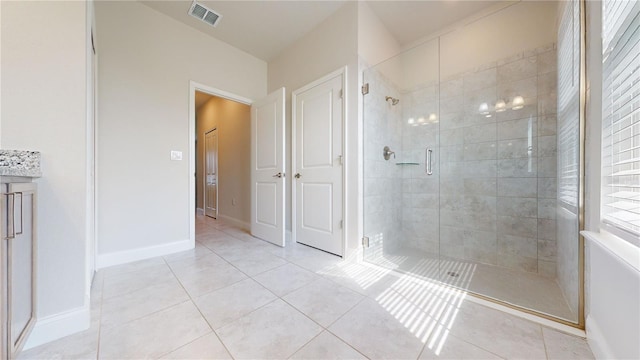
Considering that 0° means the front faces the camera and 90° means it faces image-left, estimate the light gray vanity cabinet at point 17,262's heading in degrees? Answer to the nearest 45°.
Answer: approximately 270°

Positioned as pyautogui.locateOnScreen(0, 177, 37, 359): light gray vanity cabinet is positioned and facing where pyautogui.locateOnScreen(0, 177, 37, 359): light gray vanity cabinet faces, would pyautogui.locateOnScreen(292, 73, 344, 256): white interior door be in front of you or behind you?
in front

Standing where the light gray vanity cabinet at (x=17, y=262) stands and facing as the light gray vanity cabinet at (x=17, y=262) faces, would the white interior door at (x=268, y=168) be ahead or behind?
ahead

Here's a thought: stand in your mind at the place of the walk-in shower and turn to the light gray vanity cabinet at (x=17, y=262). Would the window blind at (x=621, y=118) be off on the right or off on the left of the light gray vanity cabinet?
left

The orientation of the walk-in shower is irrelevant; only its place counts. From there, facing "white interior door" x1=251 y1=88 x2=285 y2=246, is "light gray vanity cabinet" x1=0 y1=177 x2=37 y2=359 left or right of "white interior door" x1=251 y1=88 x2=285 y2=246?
left

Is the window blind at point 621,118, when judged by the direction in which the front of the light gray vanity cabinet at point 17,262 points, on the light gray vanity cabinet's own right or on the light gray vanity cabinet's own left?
on the light gray vanity cabinet's own right
